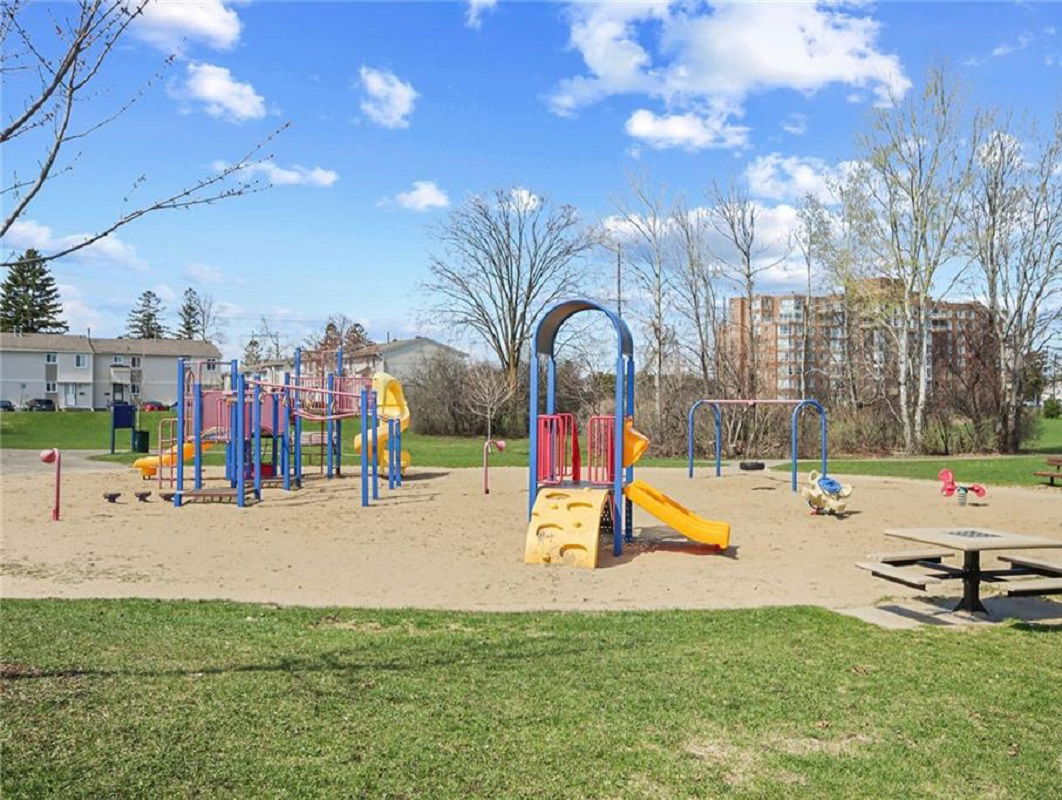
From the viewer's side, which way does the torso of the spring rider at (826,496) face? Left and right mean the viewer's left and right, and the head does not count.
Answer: facing to the left of the viewer

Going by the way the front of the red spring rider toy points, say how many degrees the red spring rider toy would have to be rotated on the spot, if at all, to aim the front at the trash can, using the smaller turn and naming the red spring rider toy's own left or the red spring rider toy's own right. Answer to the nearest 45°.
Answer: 0° — it already faces it

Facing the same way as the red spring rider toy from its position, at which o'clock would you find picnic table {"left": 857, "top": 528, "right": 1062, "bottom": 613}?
The picnic table is roughly at 9 o'clock from the red spring rider toy.

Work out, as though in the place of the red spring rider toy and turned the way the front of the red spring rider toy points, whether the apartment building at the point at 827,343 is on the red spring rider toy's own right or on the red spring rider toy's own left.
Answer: on the red spring rider toy's own right

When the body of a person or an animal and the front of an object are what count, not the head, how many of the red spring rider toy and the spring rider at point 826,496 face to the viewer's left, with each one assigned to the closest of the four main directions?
2

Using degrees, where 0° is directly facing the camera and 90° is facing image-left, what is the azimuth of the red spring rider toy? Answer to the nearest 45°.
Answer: approximately 90°

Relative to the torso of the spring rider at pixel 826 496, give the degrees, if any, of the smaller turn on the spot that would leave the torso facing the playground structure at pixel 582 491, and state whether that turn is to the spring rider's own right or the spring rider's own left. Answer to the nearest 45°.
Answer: approximately 45° to the spring rider's own left

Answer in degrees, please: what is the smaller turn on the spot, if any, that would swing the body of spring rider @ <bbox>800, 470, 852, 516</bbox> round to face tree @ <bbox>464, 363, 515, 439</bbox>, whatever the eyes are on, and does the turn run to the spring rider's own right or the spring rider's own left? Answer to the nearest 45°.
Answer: approximately 45° to the spring rider's own right
